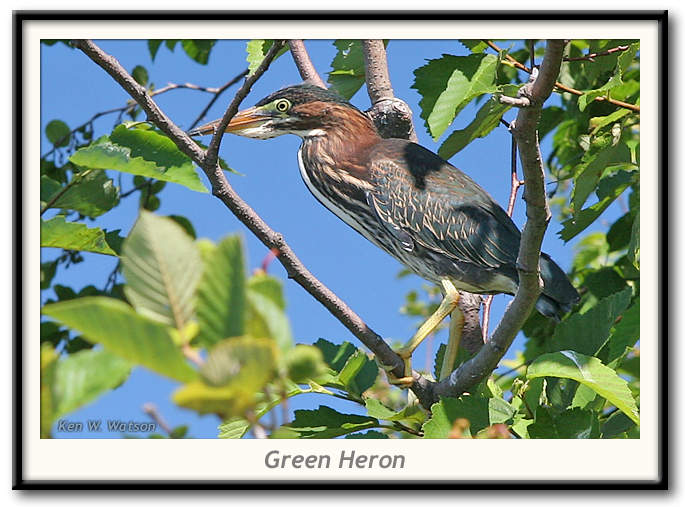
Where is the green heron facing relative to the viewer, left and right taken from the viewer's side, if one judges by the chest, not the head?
facing to the left of the viewer

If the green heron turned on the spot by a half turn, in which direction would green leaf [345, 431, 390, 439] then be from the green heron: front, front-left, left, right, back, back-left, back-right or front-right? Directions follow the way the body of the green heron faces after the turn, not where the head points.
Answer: right
